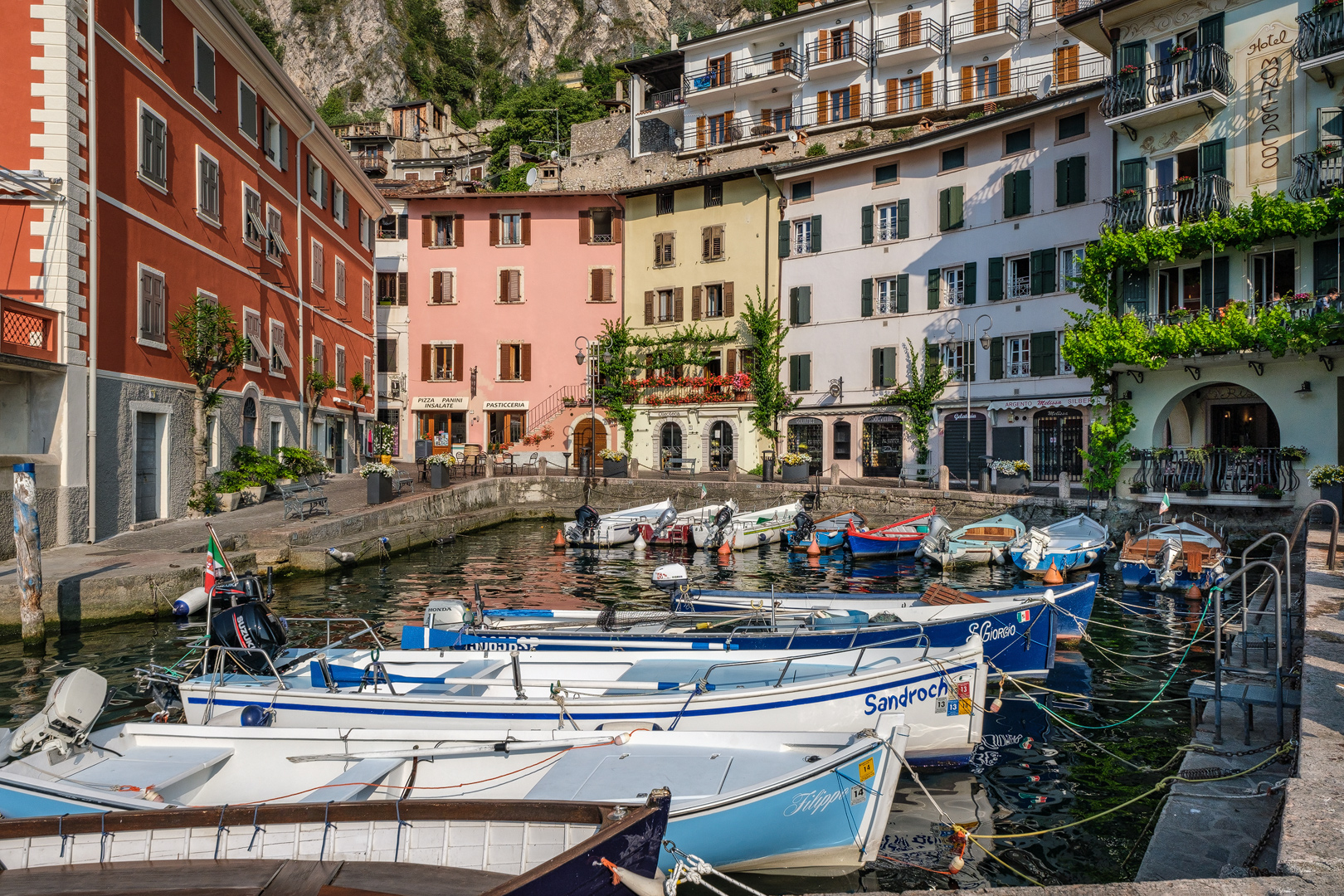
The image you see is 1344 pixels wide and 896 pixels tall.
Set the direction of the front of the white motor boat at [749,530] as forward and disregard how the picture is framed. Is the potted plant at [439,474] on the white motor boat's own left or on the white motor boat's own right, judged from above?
on the white motor boat's own left

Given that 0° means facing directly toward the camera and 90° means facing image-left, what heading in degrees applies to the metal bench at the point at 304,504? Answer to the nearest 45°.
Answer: approximately 315°

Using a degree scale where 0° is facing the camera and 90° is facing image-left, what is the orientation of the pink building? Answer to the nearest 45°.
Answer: approximately 0°

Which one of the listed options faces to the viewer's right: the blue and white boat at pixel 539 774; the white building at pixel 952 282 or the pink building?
the blue and white boat

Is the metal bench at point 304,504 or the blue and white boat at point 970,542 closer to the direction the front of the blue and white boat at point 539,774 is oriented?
the blue and white boat

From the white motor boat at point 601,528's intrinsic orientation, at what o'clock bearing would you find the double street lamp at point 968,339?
The double street lamp is roughly at 1 o'clock from the white motor boat.

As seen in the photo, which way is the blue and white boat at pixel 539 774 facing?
to the viewer's right
